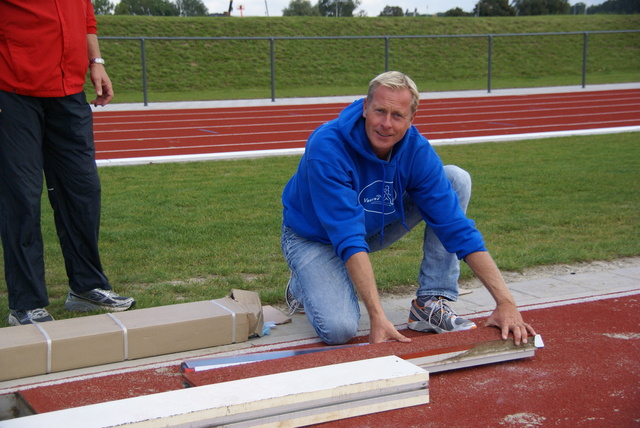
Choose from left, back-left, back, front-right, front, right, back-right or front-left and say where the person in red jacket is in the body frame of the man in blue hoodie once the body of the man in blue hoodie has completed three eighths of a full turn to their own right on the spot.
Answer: front

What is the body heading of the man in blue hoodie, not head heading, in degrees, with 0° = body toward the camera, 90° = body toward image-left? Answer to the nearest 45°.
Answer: approximately 315°

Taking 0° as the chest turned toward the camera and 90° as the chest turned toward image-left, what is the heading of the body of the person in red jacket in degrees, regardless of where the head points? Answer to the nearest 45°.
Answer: approximately 315°
